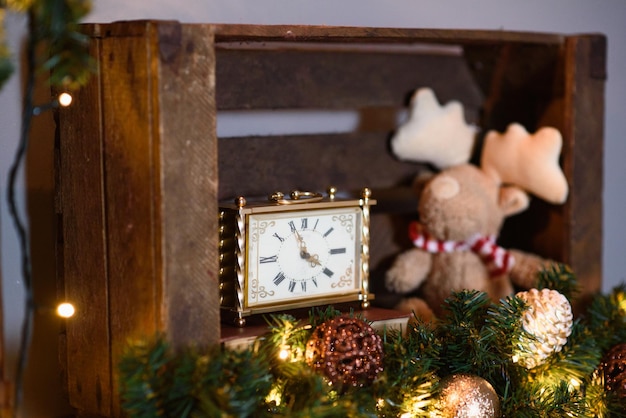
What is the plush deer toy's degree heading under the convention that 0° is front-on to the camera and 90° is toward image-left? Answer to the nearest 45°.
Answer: approximately 45°

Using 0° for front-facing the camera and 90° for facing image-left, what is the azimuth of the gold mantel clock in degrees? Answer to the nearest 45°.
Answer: approximately 315°

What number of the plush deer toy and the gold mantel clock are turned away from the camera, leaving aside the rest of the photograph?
0
